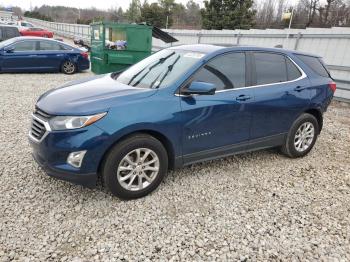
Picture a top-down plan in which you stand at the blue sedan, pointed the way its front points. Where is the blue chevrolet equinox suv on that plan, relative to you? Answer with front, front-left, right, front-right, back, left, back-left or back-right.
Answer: left

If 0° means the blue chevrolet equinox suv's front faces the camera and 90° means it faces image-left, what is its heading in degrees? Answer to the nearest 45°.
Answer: approximately 45°

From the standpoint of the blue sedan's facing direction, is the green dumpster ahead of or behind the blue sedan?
behind

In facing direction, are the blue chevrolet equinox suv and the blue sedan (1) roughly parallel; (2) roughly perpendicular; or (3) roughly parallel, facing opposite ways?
roughly parallel

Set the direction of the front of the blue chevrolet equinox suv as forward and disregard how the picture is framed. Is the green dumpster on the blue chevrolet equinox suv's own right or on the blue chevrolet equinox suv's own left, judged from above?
on the blue chevrolet equinox suv's own right

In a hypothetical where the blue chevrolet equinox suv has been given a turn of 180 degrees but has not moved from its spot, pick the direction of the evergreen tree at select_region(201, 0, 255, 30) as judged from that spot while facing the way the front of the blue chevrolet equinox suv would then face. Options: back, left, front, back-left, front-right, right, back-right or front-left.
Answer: front-left

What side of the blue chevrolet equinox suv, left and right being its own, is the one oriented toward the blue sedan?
right

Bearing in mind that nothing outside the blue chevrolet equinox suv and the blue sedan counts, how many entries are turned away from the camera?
0

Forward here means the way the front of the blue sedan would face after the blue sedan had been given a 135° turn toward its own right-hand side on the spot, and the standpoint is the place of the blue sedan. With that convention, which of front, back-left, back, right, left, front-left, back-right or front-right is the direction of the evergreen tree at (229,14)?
front

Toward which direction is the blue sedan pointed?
to the viewer's left

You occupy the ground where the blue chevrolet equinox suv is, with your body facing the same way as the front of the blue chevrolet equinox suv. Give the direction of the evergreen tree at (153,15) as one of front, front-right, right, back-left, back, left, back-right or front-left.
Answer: back-right
